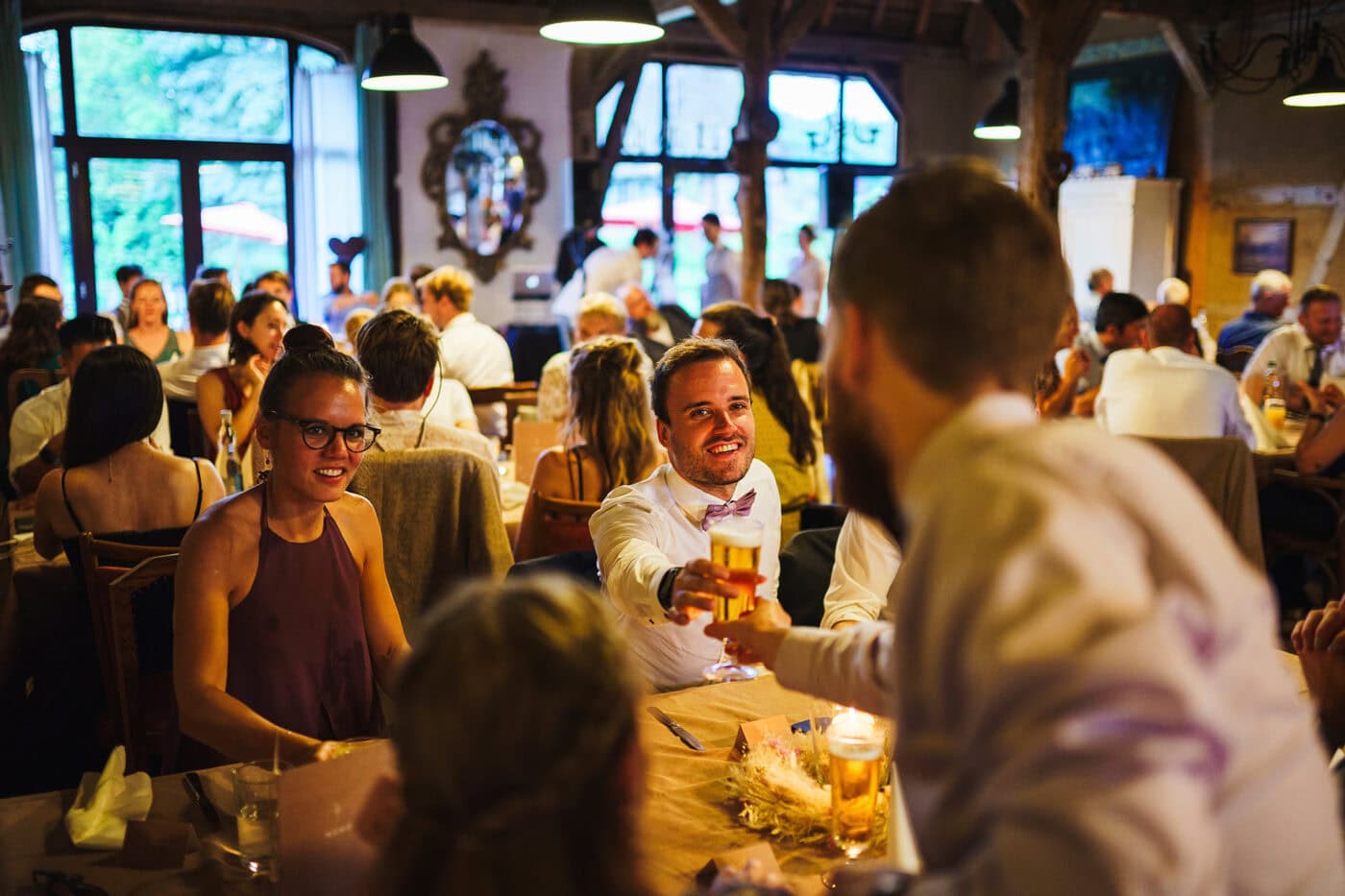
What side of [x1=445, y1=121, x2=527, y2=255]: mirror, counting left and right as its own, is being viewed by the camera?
front

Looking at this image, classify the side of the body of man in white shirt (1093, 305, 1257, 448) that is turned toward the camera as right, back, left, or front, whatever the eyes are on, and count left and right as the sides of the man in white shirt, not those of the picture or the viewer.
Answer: back

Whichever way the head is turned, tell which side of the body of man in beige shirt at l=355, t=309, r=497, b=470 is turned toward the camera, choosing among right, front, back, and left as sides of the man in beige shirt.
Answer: back

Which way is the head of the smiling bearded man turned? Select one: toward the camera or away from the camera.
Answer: toward the camera

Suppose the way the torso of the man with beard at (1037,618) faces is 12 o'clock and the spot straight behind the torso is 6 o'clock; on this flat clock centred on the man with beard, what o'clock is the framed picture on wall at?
The framed picture on wall is roughly at 2 o'clock from the man with beard.

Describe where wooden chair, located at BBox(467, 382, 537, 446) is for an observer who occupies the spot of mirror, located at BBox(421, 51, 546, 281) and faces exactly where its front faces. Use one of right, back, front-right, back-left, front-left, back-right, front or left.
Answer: front

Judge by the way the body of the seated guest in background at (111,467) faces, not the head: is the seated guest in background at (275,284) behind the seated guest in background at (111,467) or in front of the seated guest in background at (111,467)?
in front

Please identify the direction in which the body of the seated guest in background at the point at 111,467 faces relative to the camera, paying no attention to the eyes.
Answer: away from the camera

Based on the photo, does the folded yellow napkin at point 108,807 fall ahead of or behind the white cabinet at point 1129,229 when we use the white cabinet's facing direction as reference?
ahead

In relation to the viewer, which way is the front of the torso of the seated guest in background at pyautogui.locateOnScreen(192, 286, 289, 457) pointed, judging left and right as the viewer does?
facing the viewer and to the right of the viewer

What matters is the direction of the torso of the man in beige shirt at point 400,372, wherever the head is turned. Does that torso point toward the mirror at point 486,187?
yes

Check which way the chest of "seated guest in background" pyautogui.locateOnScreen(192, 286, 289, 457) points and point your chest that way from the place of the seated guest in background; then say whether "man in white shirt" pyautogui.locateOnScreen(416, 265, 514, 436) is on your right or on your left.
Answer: on your left

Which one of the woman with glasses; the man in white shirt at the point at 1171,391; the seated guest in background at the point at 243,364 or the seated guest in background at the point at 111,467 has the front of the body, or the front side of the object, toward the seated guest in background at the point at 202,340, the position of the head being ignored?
the seated guest in background at the point at 111,467

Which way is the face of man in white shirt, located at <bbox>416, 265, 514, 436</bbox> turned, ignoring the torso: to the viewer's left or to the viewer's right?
to the viewer's left

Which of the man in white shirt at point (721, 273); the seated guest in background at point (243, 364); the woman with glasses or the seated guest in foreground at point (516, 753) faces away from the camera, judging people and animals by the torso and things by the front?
the seated guest in foreground at point (516, 753)
